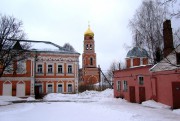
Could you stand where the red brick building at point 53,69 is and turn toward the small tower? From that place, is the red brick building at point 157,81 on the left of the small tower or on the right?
right

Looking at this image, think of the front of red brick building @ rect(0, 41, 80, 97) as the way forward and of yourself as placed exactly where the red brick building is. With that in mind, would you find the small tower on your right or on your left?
on your left

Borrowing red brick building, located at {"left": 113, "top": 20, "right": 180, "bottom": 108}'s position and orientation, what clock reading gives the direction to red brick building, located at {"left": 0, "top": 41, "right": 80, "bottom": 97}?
red brick building, located at {"left": 0, "top": 41, "right": 80, "bottom": 97} is roughly at 3 o'clock from red brick building, located at {"left": 113, "top": 20, "right": 180, "bottom": 108}.

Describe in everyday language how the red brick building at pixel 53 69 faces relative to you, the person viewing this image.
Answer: facing the viewer

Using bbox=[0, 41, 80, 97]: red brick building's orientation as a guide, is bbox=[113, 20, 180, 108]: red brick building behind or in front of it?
in front

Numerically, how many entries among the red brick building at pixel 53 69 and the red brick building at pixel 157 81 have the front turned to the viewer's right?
0

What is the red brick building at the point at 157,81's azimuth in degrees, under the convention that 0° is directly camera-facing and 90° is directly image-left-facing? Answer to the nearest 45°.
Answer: approximately 45°

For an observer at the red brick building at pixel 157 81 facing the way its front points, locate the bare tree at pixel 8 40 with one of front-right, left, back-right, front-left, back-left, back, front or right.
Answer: front-right

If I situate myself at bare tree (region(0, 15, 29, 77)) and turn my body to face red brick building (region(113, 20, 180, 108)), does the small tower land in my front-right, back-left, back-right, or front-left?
front-left
